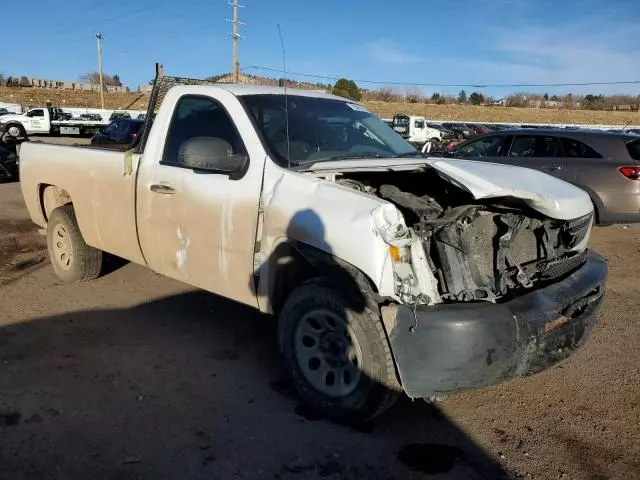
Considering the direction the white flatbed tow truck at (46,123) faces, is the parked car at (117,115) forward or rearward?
rearward

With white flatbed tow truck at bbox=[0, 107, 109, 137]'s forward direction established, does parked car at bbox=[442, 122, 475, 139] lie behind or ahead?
behind

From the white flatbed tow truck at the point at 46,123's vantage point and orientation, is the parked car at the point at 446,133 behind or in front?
behind

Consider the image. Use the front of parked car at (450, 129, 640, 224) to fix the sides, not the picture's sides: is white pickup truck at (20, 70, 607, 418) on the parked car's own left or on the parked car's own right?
on the parked car's own left

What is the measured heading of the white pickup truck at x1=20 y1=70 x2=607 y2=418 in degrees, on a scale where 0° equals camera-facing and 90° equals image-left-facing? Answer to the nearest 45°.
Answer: approximately 315°

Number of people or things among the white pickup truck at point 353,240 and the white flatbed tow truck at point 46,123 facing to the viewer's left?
1

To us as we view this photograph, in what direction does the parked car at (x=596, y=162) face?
facing away from the viewer and to the left of the viewer

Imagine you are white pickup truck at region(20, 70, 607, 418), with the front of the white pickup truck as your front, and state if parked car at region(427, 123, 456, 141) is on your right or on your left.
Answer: on your left

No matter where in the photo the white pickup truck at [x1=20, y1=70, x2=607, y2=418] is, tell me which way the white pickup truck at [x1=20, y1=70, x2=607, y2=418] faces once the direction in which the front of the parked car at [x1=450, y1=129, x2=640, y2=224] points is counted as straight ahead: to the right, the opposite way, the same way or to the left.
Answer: the opposite way

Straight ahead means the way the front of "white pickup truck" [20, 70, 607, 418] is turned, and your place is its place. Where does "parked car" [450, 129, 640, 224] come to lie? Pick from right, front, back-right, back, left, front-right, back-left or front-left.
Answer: left

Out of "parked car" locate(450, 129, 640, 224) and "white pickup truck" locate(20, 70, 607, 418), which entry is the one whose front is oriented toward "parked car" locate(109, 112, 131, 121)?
"parked car" locate(450, 129, 640, 224)

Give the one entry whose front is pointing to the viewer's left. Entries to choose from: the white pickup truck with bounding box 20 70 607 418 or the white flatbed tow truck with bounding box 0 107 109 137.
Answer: the white flatbed tow truck with bounding box 0 107 109 137
